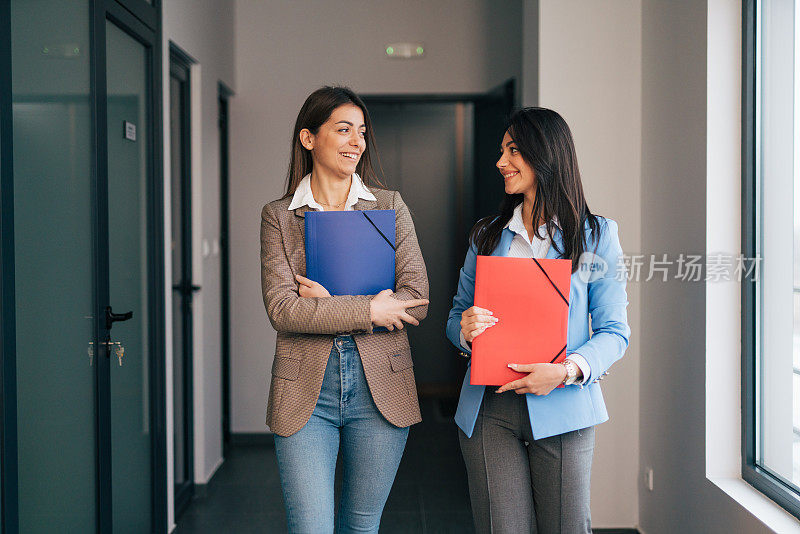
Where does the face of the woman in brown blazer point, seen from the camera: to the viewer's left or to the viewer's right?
to the viewer's right

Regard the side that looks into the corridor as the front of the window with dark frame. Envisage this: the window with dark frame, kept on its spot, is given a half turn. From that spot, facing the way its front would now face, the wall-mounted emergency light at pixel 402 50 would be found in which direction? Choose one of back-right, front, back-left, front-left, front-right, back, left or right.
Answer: back-left

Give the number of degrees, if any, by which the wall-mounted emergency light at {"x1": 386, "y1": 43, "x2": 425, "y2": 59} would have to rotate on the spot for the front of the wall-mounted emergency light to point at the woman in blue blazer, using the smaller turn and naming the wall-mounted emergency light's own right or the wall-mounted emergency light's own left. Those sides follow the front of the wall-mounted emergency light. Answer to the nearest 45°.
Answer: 0° — it already faces them

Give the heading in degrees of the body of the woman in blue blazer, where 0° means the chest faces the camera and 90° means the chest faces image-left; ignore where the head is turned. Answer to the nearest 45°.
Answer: approximately 0°

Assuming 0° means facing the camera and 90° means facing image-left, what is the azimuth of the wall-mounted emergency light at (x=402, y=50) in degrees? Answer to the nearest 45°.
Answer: approximately 0°

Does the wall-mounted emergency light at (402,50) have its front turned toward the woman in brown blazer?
yes

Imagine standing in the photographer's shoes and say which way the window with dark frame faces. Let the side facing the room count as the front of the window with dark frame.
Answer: facing to the left of the viewer
